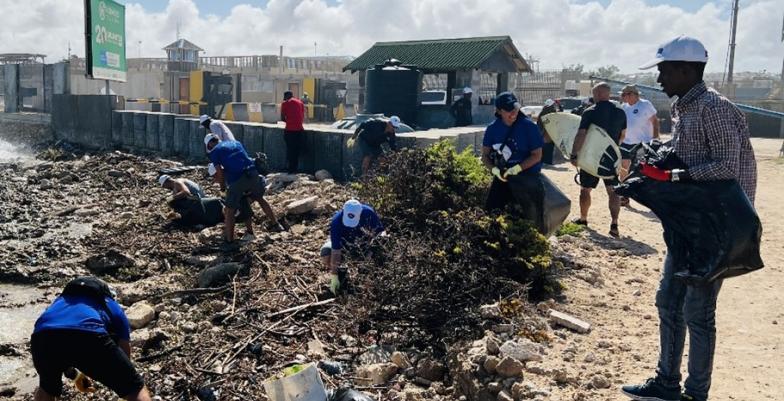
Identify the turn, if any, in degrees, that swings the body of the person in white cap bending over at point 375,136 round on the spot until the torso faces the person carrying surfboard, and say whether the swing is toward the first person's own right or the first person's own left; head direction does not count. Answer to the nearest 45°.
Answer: approximately 45° to the first person's own right

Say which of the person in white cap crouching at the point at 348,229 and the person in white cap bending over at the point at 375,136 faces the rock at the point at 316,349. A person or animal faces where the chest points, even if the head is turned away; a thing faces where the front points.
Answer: the person in white cap crouching at the point at 348,229

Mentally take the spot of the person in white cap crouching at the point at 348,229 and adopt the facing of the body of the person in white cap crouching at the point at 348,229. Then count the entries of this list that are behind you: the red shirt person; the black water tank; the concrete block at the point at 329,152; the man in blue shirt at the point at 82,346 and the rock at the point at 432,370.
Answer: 3

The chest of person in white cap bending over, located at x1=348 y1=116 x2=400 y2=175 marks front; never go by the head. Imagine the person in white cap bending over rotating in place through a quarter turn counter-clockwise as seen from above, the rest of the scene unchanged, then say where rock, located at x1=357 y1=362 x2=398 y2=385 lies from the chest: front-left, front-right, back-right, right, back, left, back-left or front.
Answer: back

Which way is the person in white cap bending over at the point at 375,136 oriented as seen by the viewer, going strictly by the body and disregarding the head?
to the viewer's right

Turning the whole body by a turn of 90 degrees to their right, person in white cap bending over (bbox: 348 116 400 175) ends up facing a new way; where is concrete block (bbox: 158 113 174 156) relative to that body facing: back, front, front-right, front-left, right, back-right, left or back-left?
back-right

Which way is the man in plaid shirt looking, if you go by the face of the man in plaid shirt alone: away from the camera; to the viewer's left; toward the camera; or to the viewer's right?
to the viewer's left

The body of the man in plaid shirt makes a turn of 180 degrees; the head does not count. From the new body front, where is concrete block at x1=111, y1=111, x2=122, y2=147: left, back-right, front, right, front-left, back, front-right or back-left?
back-left

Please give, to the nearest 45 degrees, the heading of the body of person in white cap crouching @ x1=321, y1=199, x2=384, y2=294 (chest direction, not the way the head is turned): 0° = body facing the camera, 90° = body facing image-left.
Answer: approximately 0°

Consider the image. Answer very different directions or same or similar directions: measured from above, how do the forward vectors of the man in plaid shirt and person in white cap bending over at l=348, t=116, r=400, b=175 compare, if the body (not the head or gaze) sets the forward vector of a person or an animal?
very different directions

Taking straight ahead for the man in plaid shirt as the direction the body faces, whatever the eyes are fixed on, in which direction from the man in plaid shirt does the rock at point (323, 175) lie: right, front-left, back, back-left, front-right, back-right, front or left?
front-right

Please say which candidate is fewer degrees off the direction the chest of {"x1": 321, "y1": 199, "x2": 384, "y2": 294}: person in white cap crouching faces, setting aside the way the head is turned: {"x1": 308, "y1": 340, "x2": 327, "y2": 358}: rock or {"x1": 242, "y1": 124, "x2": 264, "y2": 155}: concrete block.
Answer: the rock

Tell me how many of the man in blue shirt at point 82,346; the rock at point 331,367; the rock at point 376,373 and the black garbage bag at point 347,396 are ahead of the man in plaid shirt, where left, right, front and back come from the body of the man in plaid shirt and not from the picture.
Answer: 4

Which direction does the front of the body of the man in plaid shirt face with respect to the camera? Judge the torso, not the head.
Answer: to the viewer's left

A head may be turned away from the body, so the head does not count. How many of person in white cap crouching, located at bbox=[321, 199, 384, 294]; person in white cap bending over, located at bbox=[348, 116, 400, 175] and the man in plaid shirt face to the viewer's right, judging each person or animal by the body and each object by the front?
1
